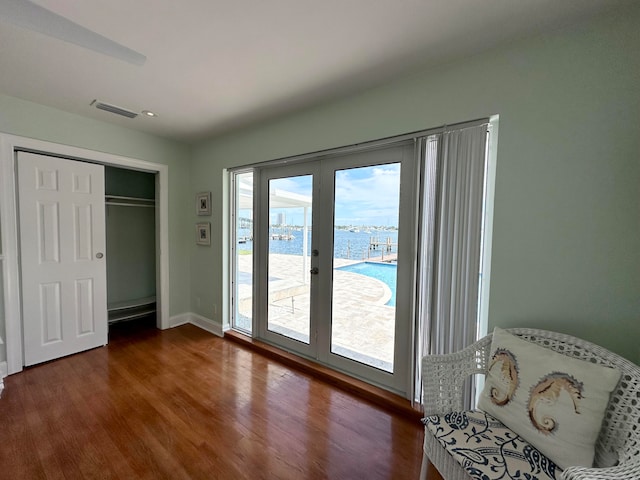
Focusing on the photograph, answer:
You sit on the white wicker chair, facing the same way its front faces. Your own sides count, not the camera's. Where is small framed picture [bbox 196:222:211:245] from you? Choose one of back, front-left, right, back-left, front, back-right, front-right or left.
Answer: front-right

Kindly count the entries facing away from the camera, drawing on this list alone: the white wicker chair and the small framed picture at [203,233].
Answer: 0

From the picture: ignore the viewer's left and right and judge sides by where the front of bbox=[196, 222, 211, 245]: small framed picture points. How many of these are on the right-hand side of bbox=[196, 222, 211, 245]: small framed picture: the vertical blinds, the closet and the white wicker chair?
1

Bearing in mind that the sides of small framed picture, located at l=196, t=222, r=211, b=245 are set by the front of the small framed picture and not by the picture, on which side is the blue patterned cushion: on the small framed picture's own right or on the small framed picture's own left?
on the small framed picture's own left

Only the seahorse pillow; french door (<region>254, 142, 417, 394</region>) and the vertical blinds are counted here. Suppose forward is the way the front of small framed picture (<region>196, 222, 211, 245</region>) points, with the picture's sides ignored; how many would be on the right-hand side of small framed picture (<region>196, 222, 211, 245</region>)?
0

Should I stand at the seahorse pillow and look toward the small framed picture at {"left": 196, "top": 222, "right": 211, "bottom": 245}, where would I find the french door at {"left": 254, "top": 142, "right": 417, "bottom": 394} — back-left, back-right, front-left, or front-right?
front-right

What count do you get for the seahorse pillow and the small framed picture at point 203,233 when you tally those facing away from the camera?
0

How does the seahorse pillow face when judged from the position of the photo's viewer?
facing the viewer and to the left of the viewer

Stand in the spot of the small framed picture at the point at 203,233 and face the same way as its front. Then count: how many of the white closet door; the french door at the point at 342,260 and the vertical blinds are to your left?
2

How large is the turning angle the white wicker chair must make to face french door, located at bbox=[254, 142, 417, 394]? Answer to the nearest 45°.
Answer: approximately 45° to its right

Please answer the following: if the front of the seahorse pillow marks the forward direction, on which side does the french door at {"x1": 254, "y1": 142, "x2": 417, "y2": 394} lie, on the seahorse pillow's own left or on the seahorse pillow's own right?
on the seahorse pillow's own right

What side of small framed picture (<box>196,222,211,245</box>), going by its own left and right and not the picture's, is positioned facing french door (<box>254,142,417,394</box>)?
left

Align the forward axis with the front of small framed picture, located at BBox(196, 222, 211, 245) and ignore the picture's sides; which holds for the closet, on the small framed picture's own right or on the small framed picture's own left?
on the small framed picture's own right

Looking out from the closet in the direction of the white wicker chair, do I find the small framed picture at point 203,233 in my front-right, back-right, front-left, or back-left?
front-left
